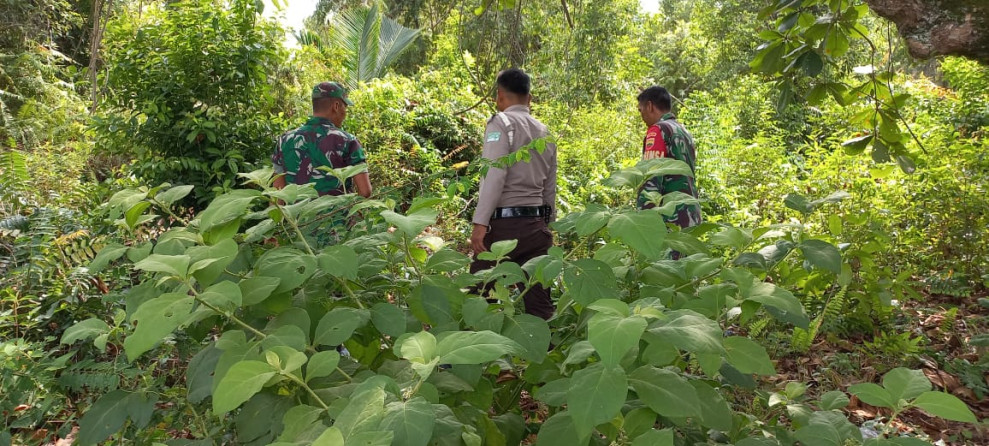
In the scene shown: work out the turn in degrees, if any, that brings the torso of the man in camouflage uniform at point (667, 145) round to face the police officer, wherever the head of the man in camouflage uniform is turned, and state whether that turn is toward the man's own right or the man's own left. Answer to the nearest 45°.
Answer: approximately 90° to the man's own left

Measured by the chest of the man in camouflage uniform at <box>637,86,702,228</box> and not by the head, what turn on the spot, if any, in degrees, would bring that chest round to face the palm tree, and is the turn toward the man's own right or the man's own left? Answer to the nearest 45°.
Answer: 0° — they already face it

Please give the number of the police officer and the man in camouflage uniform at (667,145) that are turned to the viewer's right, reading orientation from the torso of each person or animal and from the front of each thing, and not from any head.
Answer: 0

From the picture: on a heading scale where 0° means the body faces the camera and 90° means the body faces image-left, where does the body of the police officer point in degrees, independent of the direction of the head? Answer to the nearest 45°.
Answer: approximately 135°

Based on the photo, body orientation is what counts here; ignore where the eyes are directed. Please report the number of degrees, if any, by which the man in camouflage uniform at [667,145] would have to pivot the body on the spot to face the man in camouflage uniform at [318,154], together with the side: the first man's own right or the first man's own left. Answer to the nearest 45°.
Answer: approximately 45° to the first man's own left

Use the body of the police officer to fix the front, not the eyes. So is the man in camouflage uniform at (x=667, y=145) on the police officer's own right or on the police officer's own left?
on the police officer's own right

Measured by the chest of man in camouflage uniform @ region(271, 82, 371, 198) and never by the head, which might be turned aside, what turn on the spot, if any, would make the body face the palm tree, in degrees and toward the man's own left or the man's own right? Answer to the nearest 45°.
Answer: approximately 45° to the man's own left

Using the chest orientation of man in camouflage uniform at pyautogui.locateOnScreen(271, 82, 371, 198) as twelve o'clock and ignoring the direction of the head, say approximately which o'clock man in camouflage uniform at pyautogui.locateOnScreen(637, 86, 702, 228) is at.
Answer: man in camouflage uniform at pyautogui.locateOnScreen(637, 86, 702, 228) is roughly at 2 o'clock from man in camouflage uniform at pyautogui.locateOnScreen(271, 82, 371, 198).

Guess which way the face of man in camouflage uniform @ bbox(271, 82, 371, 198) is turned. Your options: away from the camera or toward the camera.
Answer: away from the camera

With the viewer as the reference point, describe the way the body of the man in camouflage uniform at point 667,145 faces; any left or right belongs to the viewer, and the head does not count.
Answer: facing away from the viewer and to the left of the viewer

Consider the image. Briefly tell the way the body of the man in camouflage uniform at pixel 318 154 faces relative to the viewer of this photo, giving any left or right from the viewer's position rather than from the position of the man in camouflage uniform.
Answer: facing away from the viewer and to the right of the viewer

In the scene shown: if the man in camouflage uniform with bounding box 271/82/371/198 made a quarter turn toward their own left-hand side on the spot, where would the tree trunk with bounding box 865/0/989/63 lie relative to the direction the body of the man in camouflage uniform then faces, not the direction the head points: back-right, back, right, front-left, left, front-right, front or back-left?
back
